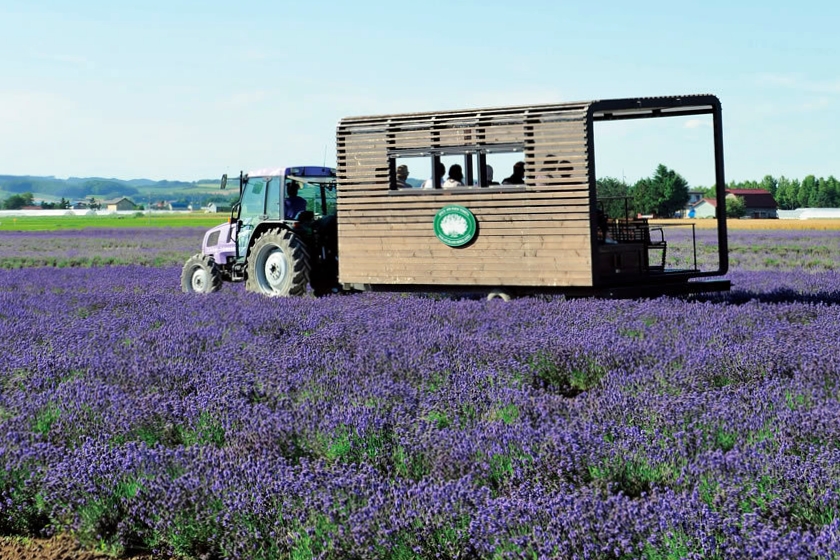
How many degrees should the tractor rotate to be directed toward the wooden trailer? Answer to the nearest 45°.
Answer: approximately 180°

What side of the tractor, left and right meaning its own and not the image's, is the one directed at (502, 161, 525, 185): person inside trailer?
back

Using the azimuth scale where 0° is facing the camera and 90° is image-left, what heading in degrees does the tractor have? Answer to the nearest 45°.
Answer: approximately 135°

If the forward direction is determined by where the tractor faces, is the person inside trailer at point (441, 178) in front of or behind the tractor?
behind

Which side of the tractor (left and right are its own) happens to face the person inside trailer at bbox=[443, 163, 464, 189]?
back

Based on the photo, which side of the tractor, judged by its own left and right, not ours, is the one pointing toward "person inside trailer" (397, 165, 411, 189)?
back
